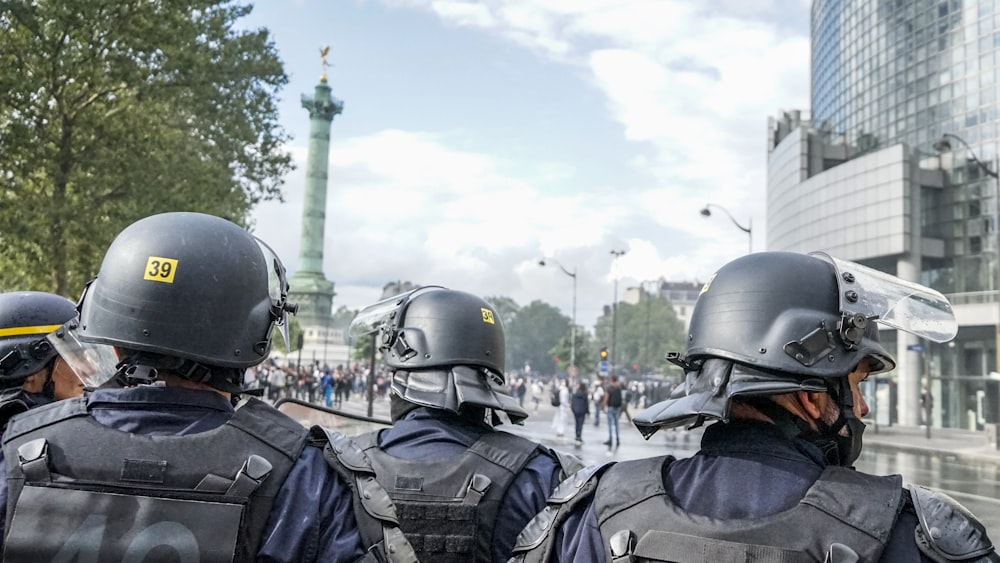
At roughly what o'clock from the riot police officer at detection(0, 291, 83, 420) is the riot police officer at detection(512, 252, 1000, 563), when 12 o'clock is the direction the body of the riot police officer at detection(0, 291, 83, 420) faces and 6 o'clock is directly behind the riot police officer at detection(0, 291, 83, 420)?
the riot police officer at detection(512, 252, 1000, 563) is roughly at 2 o'clock from the riot police officer at detection(0, 291, 83, 420).

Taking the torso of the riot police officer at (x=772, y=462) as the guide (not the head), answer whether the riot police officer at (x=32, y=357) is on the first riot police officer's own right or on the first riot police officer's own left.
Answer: on the first riot police officer's own left

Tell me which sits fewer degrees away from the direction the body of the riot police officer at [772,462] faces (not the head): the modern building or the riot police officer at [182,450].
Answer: the modern building

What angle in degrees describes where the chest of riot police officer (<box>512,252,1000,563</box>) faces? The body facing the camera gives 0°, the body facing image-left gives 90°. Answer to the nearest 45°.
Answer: approximately 180°

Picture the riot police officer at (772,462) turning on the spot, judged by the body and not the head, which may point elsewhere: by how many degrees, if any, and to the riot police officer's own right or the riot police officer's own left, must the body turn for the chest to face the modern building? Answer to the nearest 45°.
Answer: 0° — they already face it

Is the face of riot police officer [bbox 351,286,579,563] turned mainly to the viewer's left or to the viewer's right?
to the viewer's left

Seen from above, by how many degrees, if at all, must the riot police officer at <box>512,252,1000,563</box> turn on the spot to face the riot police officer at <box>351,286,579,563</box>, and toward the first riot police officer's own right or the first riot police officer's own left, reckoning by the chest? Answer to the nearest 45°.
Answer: approximately 45° to the first riot police officer's own left

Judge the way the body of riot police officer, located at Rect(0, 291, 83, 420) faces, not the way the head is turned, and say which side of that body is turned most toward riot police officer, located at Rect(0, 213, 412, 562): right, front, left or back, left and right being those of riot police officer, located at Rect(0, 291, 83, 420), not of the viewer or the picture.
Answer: right

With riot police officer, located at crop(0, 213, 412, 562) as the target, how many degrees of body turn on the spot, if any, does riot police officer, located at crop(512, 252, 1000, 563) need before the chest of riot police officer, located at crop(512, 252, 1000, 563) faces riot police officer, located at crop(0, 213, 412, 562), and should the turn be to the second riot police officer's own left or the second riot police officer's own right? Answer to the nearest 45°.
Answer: approximately 90° to the second riot police officer's own left
